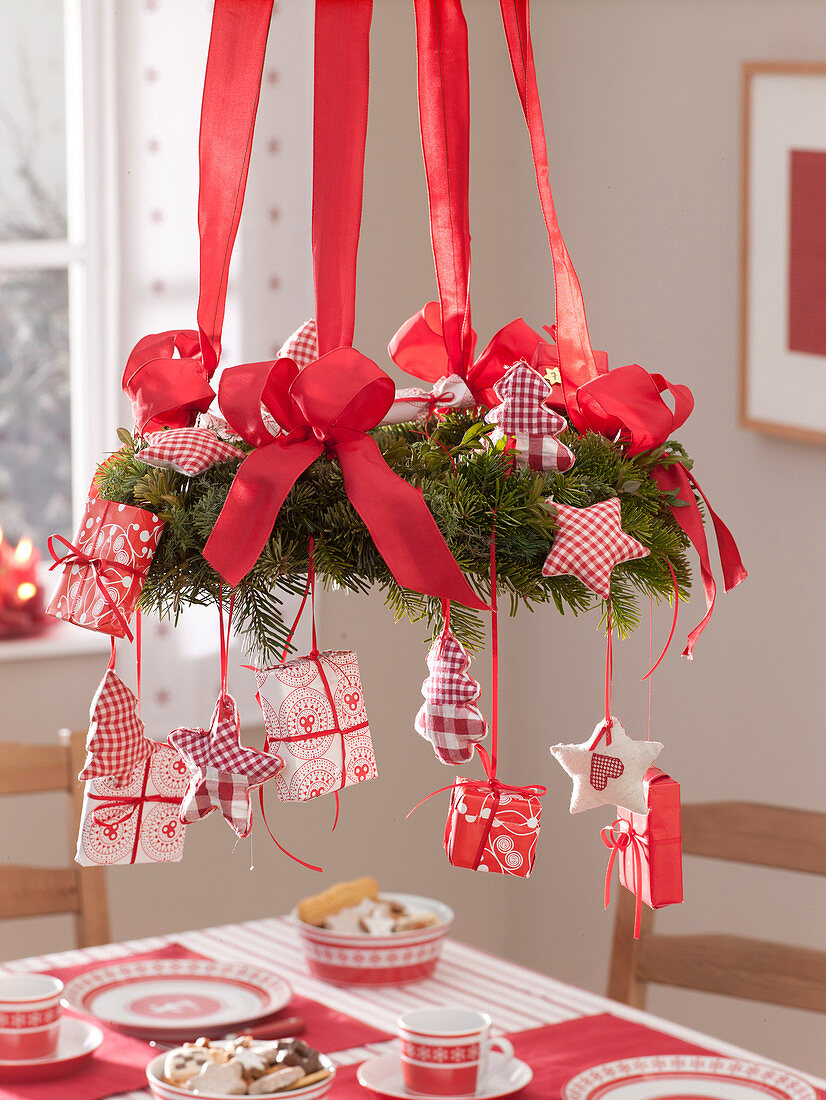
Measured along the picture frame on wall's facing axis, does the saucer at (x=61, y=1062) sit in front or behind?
in front

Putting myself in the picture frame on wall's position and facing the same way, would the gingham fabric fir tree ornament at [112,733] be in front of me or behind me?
in front

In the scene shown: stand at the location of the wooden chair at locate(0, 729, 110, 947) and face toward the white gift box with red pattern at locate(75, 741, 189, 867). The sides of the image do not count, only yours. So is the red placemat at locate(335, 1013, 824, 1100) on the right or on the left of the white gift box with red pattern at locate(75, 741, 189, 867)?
left

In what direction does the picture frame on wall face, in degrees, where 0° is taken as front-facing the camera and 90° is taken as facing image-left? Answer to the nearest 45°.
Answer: approximately 45°

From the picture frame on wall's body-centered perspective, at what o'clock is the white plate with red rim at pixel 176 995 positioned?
The white plate with red rim is roughly at 12 o'clock from the picture frame on wall.
